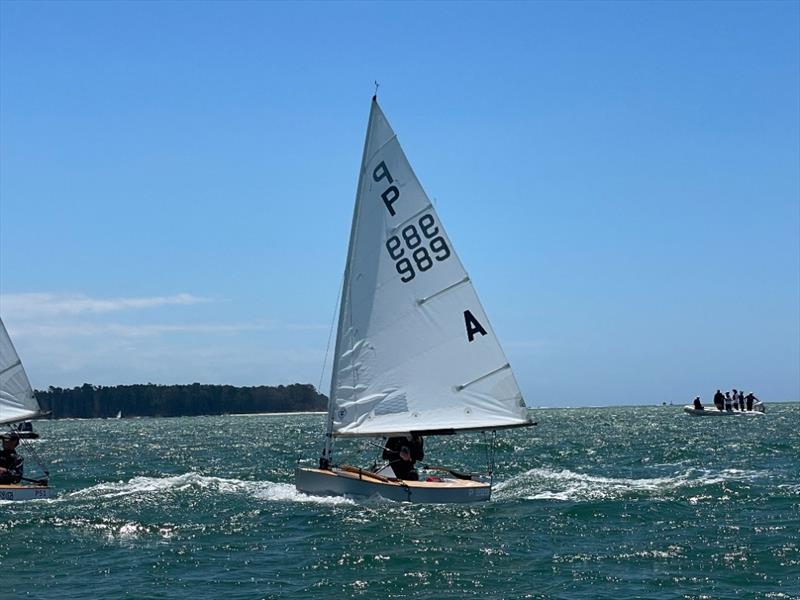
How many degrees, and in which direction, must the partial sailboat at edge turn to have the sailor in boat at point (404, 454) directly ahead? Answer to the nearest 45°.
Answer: approximately 135° to its left

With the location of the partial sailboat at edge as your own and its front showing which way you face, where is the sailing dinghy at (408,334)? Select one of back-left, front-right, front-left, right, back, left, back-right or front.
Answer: back-left

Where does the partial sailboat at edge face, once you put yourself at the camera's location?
facing to the left of the viewer
